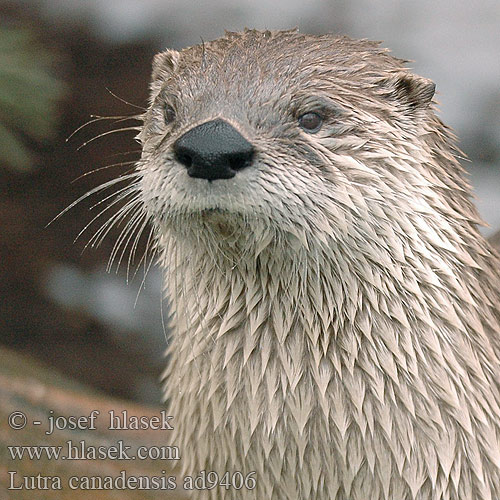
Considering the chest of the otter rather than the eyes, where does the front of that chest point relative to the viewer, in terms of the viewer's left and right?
facing the viewer and to the left of the viewer

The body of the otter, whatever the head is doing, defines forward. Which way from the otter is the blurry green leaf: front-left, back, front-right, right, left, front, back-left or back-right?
right
